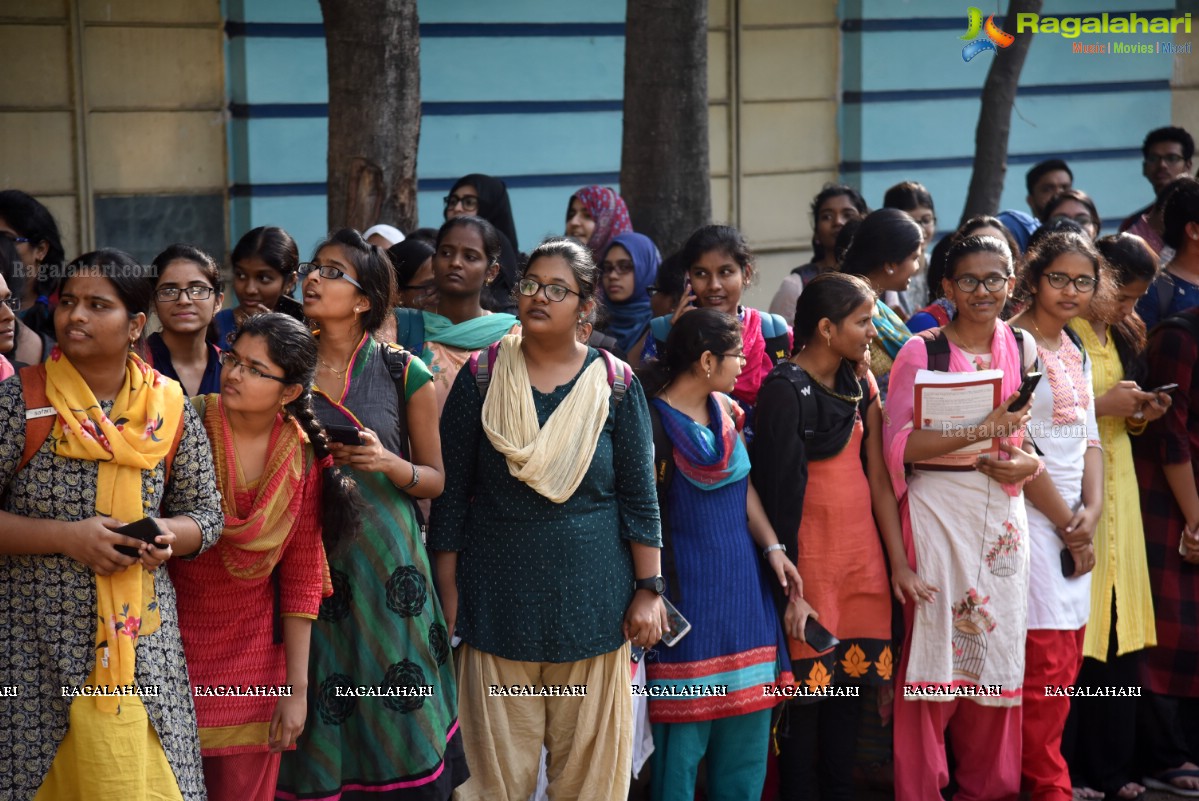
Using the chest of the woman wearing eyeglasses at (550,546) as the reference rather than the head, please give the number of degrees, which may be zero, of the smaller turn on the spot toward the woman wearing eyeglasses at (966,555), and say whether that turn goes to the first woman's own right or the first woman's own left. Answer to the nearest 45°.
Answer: approximately 90° to the first woman's own left

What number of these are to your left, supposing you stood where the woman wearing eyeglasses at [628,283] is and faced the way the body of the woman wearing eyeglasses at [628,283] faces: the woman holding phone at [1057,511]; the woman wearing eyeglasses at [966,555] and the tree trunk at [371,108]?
2

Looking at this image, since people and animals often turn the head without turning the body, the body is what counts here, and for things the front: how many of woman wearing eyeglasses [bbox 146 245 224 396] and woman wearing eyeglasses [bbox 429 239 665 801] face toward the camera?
2

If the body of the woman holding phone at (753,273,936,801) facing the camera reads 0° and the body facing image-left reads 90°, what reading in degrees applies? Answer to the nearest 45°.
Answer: approximately 315°

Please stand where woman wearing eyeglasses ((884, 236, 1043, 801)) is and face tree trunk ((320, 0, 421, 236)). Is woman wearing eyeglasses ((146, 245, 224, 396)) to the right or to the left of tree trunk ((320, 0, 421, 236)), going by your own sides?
left

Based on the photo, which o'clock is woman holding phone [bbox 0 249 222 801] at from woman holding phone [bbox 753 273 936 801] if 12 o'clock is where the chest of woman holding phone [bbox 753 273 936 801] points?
woman holding phone [bbox 0 249 222 801] is roughly at 3 o'clock from woman holding phone [bbox 753 273 936 801].
